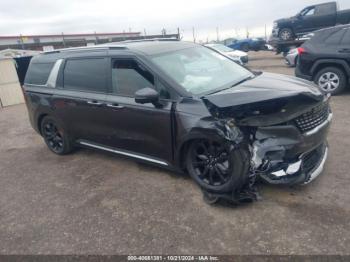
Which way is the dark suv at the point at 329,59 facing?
to the viewer's right

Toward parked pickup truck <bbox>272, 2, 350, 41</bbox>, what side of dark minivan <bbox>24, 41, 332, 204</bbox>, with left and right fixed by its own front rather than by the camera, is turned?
left

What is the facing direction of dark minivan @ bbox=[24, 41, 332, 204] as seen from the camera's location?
facing the viewer and to the right of the viewer

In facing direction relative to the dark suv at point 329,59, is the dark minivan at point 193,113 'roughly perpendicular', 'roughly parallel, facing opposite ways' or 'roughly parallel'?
roughly parallel

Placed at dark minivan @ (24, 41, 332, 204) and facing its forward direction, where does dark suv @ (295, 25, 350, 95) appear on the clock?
dark suv @ (295, 25, 350, 95) is roughly at 9 o'clock from dark minivan @ (24, 41, 332, 204).

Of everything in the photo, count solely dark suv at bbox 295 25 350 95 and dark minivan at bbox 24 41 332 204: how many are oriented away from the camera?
0

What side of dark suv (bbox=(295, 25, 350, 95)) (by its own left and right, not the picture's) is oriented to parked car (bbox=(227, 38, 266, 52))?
left

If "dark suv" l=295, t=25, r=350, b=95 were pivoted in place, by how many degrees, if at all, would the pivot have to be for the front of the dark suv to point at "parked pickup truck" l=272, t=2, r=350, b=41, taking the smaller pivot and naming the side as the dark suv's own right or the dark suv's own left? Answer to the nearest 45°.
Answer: approximately 90° to the dark suv's own left

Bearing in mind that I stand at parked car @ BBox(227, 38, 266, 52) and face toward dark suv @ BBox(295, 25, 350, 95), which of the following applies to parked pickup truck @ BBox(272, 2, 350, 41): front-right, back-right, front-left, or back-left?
front-left

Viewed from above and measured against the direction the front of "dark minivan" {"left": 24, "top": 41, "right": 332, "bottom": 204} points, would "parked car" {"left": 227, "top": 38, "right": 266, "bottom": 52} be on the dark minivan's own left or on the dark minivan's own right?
on the dark minivan's own left

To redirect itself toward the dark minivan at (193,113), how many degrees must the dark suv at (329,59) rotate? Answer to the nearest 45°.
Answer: approximately 90° to its right
